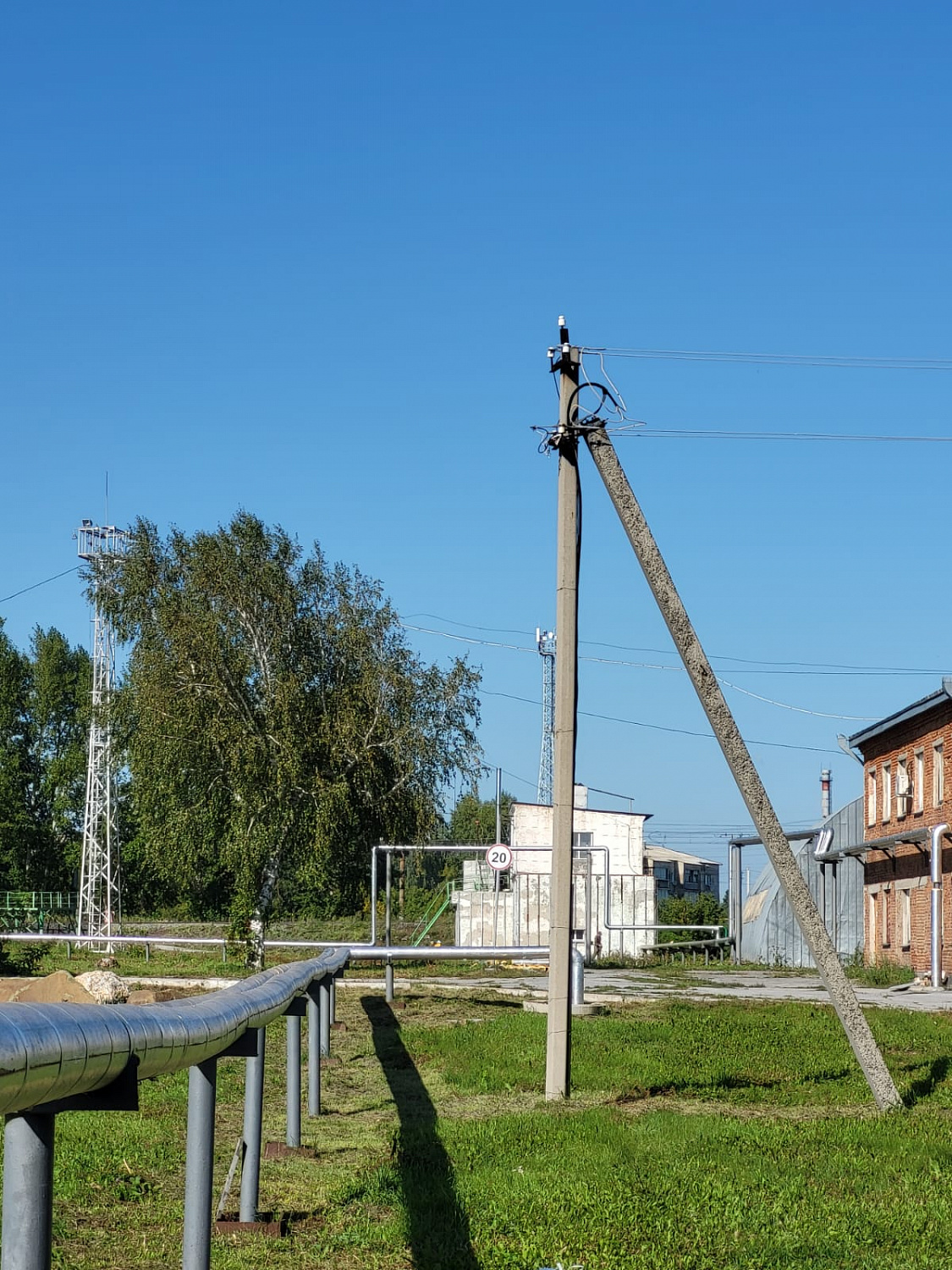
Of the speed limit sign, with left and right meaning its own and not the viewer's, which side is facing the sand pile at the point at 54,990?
front

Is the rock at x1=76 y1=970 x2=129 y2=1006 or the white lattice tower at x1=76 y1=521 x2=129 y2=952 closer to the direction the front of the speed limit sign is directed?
the rock

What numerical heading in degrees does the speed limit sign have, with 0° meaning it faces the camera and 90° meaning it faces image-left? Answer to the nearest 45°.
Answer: approximately 0°

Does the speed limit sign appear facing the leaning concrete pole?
yes

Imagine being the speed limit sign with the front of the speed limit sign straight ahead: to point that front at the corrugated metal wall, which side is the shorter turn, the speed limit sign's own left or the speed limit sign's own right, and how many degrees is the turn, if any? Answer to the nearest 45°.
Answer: approximately 135° to the speed limit sign's own left

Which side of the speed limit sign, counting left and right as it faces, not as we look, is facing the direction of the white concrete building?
back

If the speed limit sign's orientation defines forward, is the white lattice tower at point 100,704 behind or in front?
behind
